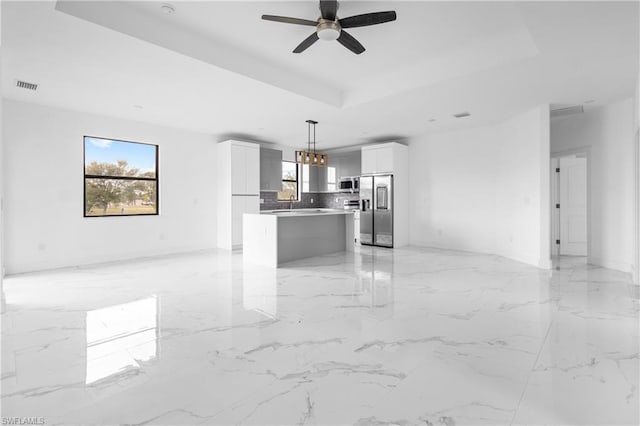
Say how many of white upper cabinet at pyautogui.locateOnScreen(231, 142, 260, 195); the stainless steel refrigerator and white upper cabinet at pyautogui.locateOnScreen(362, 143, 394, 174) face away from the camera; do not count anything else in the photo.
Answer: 0

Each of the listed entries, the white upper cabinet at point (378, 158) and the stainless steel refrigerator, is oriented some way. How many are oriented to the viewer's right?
0

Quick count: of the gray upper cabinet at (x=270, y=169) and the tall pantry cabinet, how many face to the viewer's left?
0

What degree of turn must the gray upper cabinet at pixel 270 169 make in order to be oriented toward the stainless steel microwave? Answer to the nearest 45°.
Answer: approximately 45° to its left

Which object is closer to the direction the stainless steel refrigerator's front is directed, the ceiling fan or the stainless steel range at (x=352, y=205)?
the ceiling fan

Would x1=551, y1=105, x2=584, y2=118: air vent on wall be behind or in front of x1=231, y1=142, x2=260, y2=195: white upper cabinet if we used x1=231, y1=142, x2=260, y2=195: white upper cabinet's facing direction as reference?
in front

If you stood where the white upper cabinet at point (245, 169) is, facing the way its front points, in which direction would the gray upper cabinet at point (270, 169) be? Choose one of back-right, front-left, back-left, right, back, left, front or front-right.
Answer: left

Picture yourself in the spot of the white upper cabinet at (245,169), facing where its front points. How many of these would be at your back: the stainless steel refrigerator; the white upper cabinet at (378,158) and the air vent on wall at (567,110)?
0

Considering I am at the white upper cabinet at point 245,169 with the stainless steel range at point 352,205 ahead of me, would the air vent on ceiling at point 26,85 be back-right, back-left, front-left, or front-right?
back-right

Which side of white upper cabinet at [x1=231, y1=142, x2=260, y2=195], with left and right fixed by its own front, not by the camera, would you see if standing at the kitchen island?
front

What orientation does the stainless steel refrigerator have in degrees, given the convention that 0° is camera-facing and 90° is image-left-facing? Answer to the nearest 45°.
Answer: approximately 45°

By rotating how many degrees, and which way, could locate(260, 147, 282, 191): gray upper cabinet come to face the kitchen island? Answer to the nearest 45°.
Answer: approximately 45° to its right

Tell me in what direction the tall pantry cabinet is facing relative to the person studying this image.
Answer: facing the viewer and to the right of the viewer

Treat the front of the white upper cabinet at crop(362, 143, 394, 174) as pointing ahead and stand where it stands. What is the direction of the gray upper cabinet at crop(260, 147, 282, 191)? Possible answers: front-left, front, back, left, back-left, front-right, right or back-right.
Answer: front-right

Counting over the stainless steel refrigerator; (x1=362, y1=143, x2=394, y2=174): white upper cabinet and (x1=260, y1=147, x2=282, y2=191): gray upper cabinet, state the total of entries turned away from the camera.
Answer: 0

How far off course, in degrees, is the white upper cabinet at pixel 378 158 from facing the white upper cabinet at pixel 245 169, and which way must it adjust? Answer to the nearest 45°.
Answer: approximately 45° to its right

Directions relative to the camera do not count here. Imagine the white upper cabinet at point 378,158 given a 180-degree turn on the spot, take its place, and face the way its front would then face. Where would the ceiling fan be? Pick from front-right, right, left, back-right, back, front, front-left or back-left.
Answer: back-right

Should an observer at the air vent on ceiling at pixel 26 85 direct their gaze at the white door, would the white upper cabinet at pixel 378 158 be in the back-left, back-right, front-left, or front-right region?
front-left

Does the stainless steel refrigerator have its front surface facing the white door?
no
